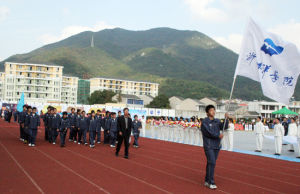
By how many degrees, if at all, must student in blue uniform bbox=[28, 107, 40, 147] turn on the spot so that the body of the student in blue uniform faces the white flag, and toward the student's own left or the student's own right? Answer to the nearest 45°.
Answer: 0° — they already face it

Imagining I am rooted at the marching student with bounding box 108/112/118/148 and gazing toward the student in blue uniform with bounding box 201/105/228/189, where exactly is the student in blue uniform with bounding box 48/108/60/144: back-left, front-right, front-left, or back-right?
back-right

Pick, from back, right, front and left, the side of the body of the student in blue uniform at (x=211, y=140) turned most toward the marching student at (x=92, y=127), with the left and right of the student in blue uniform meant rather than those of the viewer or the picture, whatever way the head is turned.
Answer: back

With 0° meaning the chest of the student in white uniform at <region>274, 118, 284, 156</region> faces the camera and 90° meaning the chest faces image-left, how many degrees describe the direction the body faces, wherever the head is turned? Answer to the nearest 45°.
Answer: approximately 45°

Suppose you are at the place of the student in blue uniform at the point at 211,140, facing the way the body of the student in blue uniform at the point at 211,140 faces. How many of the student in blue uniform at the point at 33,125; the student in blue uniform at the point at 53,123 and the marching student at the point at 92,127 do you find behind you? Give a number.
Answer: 3

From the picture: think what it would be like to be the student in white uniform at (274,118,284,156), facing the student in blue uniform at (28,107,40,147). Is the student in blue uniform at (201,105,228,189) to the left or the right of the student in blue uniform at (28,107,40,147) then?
left
